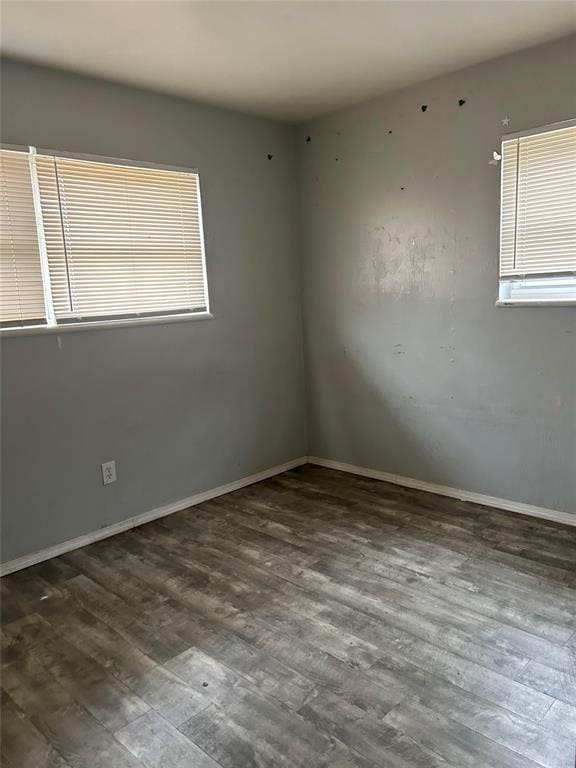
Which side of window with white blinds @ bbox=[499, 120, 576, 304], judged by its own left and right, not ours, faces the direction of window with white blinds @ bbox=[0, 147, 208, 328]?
front

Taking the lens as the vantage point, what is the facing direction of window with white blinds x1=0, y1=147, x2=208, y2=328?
facing the viewer and to the right of the viewer

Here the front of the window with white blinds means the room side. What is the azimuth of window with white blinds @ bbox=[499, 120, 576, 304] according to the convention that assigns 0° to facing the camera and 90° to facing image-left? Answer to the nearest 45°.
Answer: approximately 45°

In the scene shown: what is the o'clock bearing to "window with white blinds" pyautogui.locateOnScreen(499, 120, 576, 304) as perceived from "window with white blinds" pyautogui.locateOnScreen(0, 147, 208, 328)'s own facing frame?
"window with white blinds" pyautogui.locateOnScreen(499, 120, 576, 304) is roughly at 11 o'clock from "window with white blinds" pyautogui.locateOnScreen(0, 147, 208, 328).

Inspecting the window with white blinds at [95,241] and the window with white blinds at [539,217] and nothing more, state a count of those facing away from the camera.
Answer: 0
